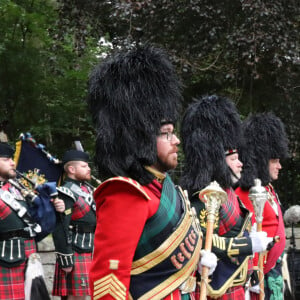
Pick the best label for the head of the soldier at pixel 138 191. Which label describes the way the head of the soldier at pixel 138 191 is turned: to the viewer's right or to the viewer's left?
to the viewer's right

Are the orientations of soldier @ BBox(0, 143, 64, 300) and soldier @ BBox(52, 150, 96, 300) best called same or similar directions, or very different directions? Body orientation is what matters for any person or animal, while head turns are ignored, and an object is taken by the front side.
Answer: same or similar directions

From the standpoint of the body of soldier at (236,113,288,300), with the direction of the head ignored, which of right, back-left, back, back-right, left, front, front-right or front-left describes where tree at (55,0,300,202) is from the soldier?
left

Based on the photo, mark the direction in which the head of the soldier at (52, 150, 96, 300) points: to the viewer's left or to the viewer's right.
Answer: to the viewer's right

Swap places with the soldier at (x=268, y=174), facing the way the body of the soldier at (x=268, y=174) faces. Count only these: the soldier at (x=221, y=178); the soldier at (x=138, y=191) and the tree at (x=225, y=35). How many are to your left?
1

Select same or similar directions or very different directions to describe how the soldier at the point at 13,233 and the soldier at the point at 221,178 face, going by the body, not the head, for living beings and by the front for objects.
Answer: same or similar directions

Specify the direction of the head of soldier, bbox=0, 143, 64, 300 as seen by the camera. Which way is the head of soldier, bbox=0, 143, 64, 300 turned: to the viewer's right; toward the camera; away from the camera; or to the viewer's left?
to the viewer's right

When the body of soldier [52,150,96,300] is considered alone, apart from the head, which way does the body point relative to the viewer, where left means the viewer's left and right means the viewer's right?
facing the viewer and to the right of the viewer

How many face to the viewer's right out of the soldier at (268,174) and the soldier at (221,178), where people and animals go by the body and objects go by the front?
2

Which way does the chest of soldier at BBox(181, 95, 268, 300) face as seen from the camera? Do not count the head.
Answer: to the viewer's right

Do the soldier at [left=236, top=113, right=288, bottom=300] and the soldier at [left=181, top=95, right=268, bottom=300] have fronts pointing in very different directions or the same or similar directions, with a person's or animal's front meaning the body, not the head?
same or similar directions

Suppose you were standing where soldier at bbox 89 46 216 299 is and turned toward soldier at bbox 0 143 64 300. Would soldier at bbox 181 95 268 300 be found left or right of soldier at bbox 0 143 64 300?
right

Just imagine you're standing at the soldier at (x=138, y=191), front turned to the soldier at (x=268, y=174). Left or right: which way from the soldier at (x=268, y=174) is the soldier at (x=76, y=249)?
left

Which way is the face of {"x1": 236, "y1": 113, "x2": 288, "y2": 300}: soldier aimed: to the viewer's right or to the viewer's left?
to the viewer's right

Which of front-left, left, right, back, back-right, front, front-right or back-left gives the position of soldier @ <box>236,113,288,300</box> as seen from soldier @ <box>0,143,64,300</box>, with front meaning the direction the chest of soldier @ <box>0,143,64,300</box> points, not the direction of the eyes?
front-left

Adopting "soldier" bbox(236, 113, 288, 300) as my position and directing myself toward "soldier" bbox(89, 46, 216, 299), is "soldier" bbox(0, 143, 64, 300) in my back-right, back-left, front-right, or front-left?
front-right

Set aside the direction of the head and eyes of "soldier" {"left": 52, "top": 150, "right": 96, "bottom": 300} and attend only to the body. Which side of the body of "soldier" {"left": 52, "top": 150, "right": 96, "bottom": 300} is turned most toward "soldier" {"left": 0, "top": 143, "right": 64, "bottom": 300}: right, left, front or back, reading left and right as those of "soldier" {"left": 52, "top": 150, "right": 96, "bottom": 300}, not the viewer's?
right

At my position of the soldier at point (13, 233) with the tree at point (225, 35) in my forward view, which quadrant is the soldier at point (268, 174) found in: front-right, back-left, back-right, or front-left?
front-right
